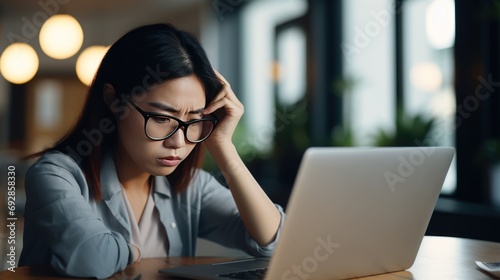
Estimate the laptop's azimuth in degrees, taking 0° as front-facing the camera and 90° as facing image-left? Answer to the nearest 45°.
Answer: approximately 135°

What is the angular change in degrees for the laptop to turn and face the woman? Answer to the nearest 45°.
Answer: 0° — it already faces them

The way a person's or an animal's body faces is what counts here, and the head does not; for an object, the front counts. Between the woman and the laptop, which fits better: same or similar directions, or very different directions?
very different directions

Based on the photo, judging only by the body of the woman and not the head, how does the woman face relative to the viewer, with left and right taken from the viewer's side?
facing the viewer and to the right of the viewer

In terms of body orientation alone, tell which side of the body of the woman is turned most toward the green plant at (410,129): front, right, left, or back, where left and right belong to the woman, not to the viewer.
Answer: left

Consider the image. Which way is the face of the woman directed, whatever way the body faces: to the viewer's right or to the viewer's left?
to the viewer's right

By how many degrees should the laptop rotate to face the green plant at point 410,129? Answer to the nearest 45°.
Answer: approximately 45° to its right

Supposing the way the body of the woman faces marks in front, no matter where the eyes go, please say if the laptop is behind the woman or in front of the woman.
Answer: in front
